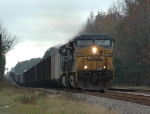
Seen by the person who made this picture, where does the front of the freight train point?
facing the viewer
